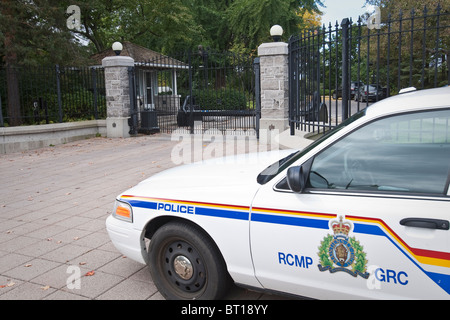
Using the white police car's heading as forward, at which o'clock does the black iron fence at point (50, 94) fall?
The black iron fence is roughly at 2 o'clock from the white police car.

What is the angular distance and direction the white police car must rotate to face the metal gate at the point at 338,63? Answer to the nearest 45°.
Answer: approximately 90° to its right

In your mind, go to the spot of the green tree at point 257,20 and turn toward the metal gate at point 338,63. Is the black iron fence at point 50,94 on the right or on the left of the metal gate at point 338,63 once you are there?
right

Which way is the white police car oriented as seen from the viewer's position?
to the viewer's left

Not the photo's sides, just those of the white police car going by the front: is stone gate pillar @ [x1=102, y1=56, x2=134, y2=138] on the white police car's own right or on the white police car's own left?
on the white police car's own right

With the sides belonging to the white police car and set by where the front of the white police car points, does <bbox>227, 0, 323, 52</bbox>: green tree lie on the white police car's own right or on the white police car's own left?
on the white police car's own right
